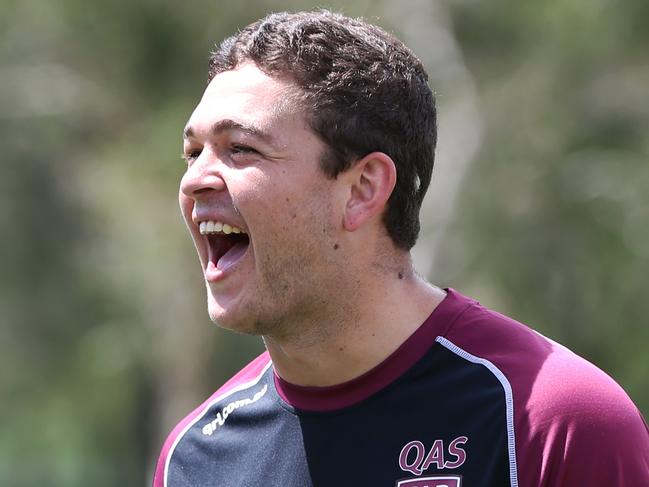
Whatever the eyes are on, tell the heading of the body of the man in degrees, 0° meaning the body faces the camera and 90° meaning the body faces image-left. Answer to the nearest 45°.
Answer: approximately 45°
